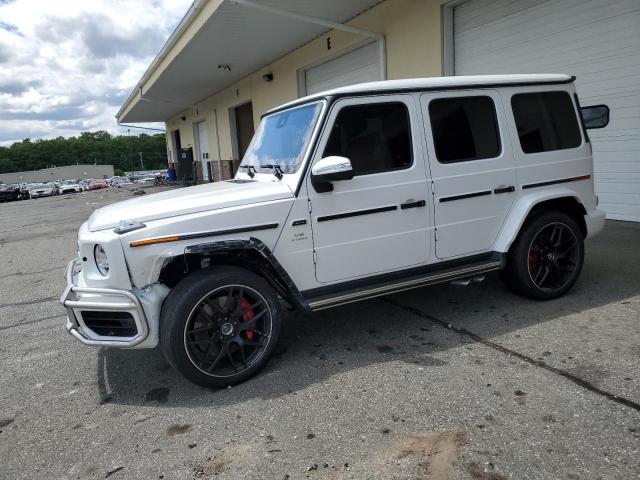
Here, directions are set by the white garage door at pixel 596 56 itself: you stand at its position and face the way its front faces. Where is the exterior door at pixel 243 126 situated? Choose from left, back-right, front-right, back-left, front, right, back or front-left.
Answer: right

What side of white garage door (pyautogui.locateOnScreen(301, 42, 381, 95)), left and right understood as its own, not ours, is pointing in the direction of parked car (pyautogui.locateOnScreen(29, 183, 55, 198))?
right

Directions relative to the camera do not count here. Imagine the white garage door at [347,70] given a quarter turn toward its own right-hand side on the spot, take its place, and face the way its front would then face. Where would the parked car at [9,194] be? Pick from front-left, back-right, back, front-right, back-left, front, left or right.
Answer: front

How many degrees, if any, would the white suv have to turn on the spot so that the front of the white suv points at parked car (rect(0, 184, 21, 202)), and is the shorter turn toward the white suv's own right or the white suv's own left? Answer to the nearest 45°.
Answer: approximately 90° to the white suv's own right

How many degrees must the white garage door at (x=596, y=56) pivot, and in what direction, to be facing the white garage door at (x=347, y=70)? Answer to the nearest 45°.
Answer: approximately 90° to its right

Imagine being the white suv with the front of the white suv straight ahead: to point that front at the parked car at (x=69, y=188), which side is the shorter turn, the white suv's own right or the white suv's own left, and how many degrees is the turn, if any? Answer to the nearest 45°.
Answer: approximately 90° to the white suv's own right

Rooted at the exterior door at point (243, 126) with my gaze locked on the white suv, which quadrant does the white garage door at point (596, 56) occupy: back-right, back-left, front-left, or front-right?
front-left

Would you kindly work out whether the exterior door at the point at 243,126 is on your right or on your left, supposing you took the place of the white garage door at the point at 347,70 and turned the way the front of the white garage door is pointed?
on your right

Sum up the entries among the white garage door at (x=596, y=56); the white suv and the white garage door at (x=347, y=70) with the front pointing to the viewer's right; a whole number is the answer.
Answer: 0

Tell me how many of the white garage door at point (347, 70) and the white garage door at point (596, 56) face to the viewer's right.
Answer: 0

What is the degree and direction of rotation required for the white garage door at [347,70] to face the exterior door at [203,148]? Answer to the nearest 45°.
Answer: approximately 90° to its right

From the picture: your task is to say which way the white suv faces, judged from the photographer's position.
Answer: facing the viewer and to the left of the viewer
